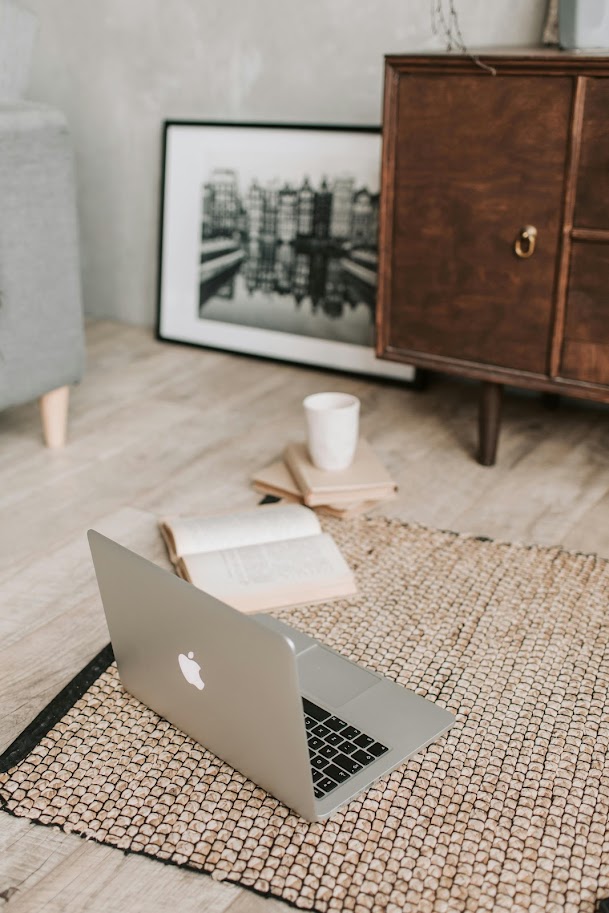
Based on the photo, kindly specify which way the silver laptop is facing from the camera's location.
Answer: facing away from the viewer and to the right of the viewer

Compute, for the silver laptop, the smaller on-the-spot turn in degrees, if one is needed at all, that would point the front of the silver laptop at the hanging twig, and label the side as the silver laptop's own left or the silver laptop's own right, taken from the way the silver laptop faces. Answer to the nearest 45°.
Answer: approximately 45° to the silver laptop's own left
